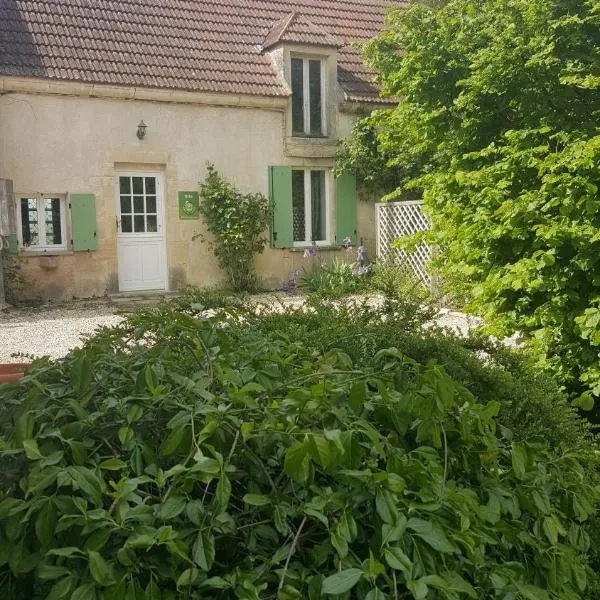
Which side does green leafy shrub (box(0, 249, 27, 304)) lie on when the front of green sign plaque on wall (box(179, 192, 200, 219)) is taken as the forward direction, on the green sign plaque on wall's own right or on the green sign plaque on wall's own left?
on the green sign plaque on wall's own right

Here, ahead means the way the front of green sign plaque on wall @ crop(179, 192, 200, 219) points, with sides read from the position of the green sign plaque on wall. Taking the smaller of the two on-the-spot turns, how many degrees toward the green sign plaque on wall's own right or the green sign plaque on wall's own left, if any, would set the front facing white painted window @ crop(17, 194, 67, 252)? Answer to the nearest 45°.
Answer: approximately 90° to the green sign plaque on wall's own right

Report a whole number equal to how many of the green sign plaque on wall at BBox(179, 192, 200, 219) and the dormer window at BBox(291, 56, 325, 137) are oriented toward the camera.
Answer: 2

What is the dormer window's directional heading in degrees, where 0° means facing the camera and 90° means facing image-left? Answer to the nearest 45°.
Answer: approximately 0°

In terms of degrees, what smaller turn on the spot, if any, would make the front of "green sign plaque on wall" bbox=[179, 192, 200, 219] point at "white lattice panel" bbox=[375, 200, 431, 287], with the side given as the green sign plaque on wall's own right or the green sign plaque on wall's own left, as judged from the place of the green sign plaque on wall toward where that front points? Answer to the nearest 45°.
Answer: approximately 90° to the green sign plaque on wall's own left

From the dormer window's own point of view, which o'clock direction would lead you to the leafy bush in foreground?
The leafy bush in foreground is roughly at 12 o'clock from the dormer window.

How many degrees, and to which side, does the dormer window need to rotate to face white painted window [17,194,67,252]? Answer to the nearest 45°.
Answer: approximately 45° to its right

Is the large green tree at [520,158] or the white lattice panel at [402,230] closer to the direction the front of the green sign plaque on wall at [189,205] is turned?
the large green tree
